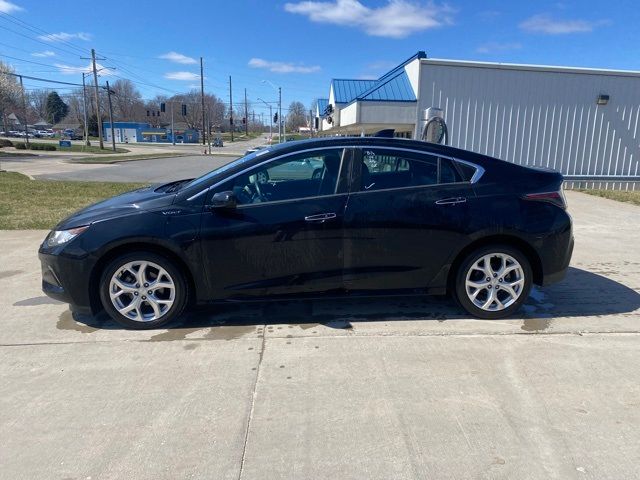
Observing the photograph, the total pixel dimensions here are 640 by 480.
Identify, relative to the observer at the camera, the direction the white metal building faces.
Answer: facing to the left of the viewer

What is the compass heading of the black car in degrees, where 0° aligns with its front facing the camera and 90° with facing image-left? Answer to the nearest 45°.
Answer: approximately 90°

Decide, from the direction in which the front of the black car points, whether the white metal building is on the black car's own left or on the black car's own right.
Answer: on the black car's own right
